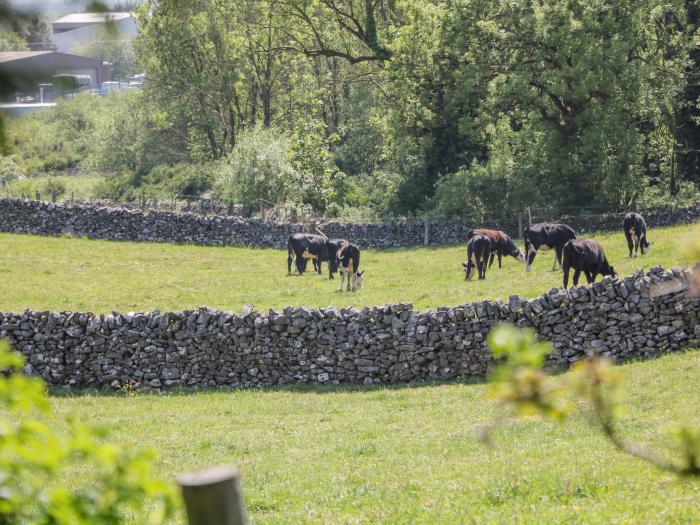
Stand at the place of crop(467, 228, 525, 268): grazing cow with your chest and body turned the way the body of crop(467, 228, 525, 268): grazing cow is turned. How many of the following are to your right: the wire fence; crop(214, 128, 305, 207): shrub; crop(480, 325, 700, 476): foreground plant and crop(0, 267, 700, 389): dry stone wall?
2

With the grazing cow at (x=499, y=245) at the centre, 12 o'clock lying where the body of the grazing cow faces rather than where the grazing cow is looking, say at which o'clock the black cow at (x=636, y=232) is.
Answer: The black cow is roughly at 12 o'clock from the grazing cow.

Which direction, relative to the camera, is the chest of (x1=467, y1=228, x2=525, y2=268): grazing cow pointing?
to the viewer's right
